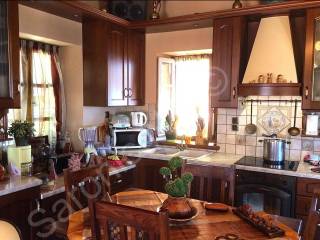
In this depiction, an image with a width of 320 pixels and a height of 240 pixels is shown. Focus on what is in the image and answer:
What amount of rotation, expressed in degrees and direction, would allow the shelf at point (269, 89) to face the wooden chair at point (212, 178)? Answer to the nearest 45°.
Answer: approximately 45° to its right

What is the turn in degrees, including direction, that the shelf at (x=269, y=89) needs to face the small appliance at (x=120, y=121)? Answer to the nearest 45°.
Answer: approximately 90° to its right

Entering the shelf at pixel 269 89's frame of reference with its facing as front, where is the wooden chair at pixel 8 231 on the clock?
The wooden chair is roughly at 1 o'clock from the shelf.

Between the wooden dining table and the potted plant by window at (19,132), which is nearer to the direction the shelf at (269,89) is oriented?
the wooden dining table

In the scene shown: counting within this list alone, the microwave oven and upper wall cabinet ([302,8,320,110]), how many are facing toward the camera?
2

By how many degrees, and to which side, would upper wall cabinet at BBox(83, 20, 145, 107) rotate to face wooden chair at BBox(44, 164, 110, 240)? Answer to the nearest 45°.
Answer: approximately 45° to its right

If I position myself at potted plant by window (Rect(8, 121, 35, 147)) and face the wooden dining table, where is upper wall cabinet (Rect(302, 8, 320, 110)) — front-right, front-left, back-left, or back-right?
front-left

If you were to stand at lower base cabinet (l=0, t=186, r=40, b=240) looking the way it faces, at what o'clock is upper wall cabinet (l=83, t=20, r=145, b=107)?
The upper wall cabinet is roughly at 9 o'clock from the lower base cabinet.

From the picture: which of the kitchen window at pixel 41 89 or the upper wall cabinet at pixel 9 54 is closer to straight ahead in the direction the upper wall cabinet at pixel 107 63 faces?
the upper wall cabinet

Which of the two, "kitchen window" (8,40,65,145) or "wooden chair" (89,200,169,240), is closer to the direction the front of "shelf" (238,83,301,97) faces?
the wooden chair

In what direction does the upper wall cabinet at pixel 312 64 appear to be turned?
toward the camera

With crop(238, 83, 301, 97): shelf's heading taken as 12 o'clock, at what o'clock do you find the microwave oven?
The microwave oven is roughly at 3 o'clock from the shelf.

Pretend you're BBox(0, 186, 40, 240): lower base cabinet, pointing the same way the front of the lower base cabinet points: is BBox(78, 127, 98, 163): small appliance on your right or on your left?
on your left
